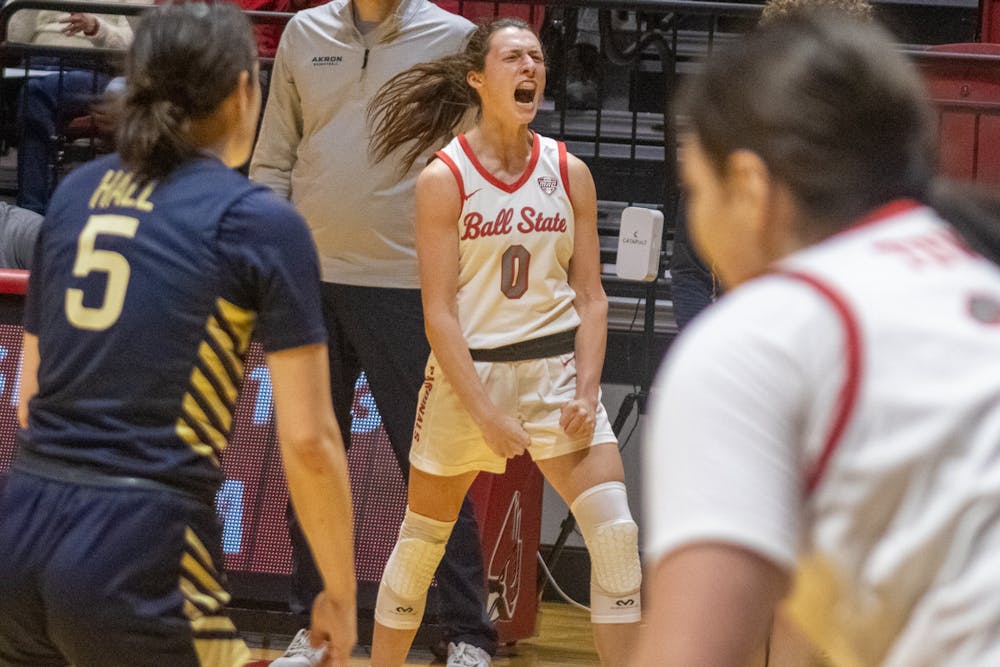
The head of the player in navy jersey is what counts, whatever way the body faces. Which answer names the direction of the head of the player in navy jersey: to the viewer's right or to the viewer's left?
to the viewer's right

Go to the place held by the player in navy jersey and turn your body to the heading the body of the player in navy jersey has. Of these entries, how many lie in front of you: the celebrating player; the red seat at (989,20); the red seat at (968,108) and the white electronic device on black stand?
4

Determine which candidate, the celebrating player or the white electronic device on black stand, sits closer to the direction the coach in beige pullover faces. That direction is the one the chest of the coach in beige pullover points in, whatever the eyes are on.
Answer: the celebrating player

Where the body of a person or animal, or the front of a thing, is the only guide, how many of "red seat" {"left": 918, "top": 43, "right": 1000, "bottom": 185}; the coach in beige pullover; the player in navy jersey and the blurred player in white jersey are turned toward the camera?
2

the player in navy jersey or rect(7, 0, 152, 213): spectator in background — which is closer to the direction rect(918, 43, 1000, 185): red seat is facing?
the player in navy jersey

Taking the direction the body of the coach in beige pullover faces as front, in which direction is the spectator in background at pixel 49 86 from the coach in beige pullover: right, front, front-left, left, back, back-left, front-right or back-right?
back-right

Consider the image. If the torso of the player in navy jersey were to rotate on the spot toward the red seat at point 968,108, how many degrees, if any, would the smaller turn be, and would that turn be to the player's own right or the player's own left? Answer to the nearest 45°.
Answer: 0° — they already face it

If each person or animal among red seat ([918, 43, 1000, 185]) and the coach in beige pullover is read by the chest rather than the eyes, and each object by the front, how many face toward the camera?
2

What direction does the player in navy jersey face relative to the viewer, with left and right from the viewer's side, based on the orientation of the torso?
facing away from the viewer and to the right of the viewer

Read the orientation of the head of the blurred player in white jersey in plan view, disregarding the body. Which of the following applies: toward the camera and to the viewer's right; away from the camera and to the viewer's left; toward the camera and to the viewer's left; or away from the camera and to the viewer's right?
away from the camera and to the viewer's left

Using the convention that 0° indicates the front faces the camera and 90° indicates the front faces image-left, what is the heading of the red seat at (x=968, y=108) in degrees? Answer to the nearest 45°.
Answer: approximately 0°

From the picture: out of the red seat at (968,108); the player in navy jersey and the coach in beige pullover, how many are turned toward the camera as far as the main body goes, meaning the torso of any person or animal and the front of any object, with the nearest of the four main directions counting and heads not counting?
2
